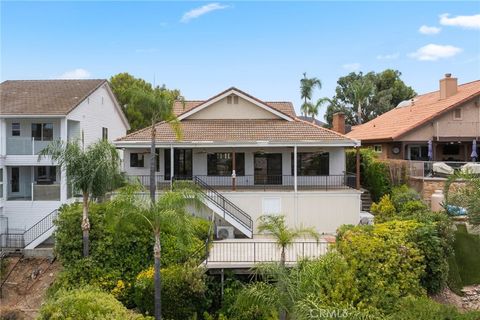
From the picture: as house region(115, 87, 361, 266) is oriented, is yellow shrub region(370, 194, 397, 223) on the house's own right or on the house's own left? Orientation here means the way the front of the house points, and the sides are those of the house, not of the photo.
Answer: on the house's own left

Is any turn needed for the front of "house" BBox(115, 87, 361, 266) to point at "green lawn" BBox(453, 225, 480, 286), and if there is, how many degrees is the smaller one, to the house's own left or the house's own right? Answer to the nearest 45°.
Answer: approximately 45° to the house's own left

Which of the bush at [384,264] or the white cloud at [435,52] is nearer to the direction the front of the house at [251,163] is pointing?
the bush

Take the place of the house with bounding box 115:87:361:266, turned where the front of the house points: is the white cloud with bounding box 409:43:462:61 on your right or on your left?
on your left

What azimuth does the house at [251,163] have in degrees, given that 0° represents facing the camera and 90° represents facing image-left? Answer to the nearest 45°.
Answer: approximately 0°

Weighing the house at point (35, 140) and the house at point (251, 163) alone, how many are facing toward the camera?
2

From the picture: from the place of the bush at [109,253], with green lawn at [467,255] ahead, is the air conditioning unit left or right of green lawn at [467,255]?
left

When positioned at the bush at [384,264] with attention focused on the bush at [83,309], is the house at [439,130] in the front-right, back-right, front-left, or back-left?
back-right

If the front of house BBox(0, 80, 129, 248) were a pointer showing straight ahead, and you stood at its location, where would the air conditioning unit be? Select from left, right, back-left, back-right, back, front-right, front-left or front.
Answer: front-left

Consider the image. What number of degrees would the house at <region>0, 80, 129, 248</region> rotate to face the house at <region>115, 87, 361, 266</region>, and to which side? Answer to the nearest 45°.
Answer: approximately 45° to its left

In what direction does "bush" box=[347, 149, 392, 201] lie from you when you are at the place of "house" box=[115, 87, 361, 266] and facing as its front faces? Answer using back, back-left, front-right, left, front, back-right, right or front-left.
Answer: left

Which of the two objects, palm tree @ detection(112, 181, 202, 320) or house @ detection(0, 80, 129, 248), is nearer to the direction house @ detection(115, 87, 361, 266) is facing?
the palm tree

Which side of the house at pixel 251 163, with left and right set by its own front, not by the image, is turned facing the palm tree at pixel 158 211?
front
